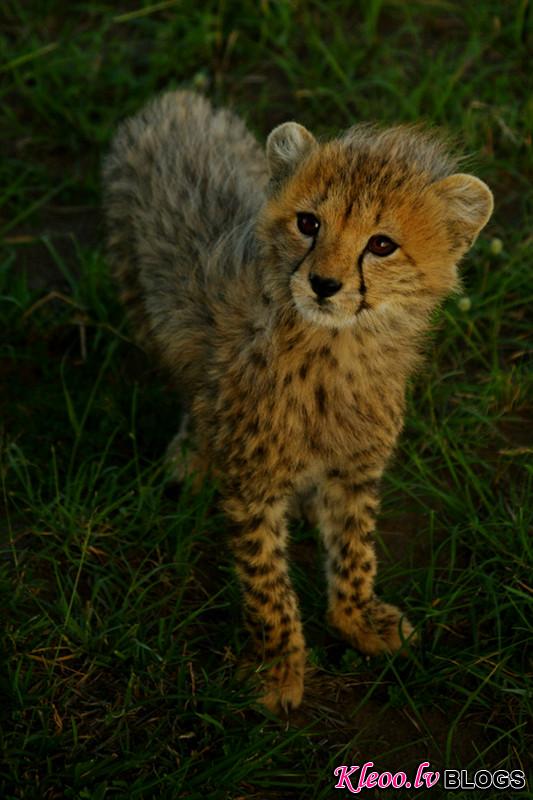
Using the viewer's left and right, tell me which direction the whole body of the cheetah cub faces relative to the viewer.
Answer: facing the viewer and to the right of the viewer
